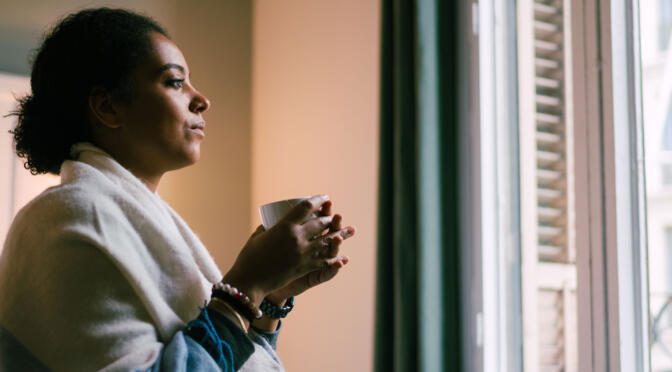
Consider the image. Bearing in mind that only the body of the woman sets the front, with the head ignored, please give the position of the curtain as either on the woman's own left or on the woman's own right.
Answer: on the woman's own left

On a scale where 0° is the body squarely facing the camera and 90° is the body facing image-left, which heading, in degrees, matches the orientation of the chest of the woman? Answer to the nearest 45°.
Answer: approximately 270°

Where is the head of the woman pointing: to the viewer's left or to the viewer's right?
to the viewer's right
